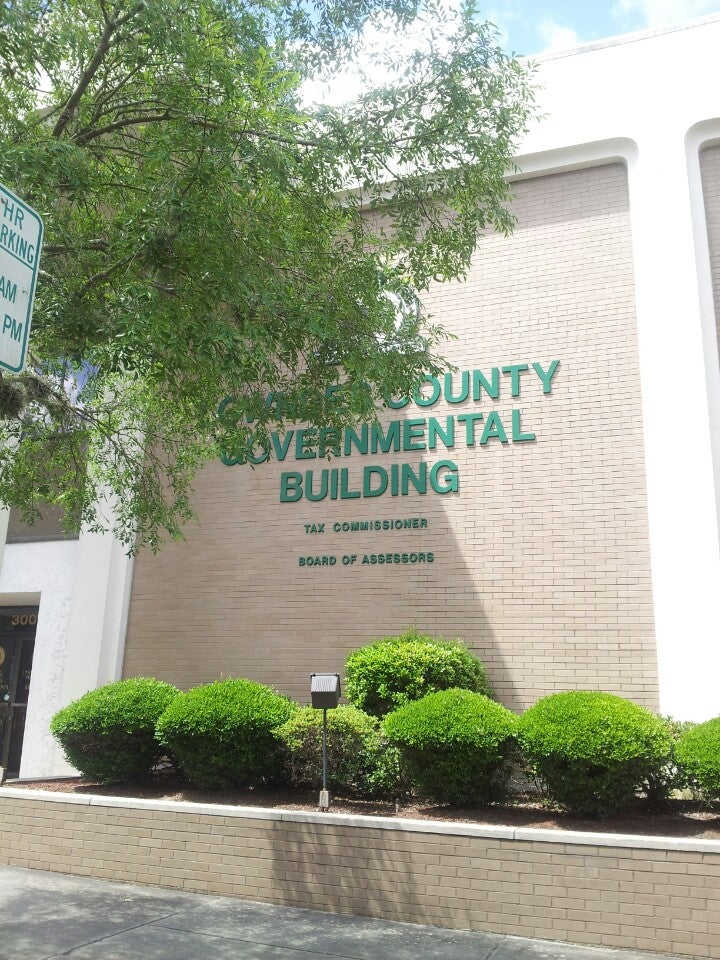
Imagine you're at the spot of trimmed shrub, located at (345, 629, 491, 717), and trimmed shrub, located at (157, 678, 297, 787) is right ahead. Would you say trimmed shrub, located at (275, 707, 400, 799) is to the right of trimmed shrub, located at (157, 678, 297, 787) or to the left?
left

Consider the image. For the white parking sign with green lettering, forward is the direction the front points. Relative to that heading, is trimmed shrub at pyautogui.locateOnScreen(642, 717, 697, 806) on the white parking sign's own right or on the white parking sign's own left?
on the white parking sign's own left

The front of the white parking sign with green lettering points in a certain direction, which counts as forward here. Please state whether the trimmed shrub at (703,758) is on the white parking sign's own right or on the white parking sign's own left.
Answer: on the white parking sign's own left

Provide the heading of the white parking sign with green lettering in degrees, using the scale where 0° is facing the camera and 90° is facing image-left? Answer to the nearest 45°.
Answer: approximately 315°

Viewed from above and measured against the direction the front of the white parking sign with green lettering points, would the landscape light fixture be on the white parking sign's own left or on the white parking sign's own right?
on the white parking sign's own left

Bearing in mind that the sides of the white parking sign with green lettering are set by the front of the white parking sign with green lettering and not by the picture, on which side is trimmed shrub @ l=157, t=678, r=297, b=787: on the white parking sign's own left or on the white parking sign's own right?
on the white parking sign's own left

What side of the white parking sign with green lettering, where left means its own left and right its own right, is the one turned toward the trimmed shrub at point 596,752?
left

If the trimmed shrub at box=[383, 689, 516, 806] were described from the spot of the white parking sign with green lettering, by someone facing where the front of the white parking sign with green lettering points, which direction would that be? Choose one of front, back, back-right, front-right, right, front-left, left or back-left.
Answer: left
